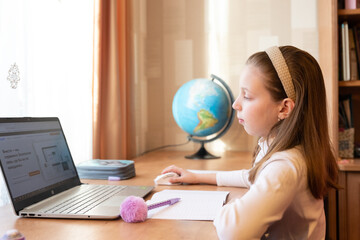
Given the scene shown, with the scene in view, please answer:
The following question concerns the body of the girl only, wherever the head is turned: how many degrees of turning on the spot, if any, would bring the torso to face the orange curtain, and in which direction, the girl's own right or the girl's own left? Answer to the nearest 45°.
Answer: approximately 45° to the girl's own right

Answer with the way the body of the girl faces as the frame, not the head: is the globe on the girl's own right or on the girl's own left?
on the girl's own right

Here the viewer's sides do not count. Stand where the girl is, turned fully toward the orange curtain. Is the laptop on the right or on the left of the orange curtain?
left

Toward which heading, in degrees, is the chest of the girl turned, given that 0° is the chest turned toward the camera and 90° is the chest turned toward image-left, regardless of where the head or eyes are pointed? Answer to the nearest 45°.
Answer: approximately 90°

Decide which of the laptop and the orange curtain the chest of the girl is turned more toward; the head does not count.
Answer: the laptop

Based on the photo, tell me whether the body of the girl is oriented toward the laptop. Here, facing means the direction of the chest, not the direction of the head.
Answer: yes
